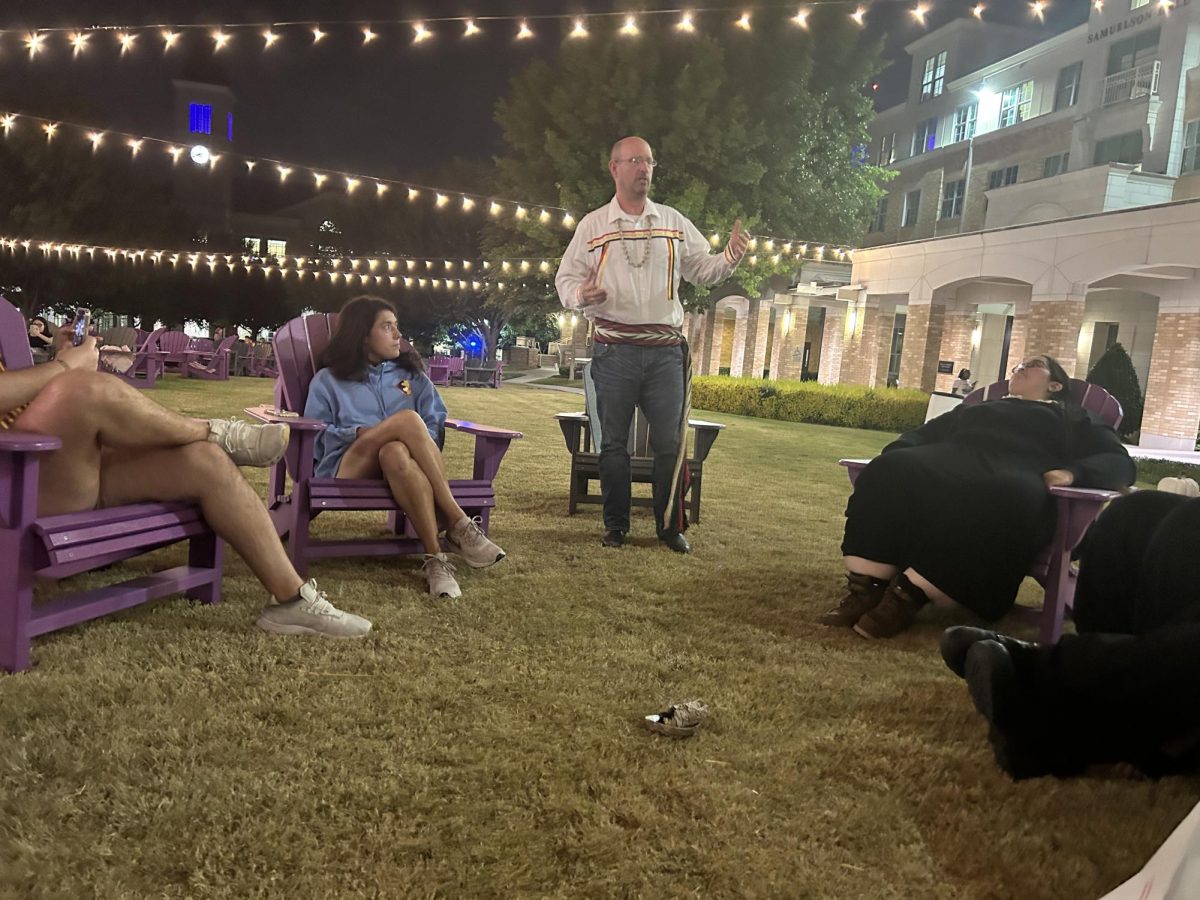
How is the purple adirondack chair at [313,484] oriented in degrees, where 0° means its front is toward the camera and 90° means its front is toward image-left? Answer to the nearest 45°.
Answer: approximately 315°

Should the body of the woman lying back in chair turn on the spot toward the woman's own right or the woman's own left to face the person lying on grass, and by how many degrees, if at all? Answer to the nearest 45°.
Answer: approximately 45° to the woman's own left

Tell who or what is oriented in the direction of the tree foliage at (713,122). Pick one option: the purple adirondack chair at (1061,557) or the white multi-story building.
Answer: the white multi-story building

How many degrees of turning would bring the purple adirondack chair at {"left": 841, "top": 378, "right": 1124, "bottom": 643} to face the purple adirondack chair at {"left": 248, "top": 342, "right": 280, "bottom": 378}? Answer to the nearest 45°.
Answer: approximately 90° to its right

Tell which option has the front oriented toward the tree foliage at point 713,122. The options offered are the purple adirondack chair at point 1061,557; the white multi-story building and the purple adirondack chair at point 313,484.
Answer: the white multi-story building

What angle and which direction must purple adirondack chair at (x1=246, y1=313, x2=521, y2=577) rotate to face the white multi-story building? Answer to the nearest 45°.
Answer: approximately 90° to its left

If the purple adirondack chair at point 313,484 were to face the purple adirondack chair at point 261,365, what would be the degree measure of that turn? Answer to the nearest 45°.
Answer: approximately 135° to its left

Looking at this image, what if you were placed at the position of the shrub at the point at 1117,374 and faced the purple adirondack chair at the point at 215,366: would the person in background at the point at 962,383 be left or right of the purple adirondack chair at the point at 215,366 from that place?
right

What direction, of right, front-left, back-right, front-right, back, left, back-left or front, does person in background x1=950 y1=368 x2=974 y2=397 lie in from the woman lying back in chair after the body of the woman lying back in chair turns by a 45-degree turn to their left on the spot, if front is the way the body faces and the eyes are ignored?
back

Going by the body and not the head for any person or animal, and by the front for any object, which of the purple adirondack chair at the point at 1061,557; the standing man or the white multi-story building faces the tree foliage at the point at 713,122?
the white multi-story building

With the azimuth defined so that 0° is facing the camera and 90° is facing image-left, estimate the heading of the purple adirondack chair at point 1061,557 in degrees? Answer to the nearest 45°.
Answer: approximately 45°
